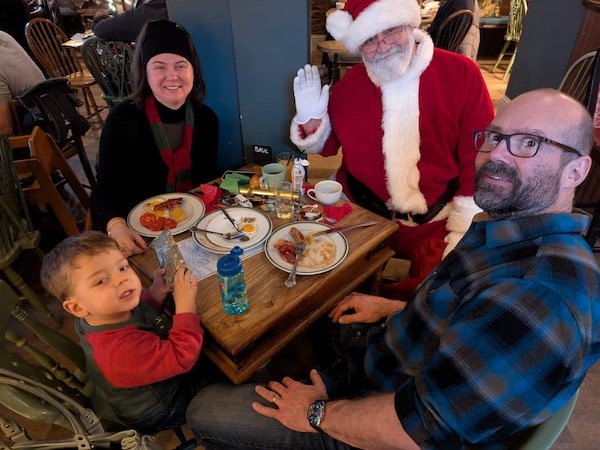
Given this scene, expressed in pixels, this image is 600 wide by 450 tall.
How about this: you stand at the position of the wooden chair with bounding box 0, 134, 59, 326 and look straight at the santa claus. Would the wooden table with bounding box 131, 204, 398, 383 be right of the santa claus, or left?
right

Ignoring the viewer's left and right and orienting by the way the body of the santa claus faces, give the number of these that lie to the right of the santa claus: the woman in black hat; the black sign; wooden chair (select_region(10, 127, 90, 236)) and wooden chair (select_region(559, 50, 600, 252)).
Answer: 3

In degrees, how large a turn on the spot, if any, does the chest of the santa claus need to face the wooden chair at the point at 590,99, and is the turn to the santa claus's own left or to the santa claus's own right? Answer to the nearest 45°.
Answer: approximately 135° to the santa claus's own left

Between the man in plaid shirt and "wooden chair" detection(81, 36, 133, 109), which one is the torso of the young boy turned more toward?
the man in plaid shirt

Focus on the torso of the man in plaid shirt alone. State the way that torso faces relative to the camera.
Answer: to the viewer's left
